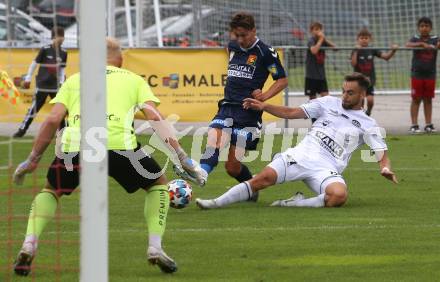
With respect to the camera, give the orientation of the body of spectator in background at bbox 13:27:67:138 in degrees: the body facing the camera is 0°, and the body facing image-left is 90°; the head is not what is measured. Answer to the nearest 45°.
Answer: approximately 315°

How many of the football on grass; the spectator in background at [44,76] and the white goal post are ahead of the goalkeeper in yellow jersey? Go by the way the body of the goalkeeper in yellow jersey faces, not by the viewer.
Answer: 2

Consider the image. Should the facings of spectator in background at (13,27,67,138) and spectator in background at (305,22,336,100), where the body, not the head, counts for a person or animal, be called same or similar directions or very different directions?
same or similar directions

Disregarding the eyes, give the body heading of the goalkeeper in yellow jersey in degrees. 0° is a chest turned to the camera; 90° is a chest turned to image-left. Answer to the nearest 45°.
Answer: approximately 180°

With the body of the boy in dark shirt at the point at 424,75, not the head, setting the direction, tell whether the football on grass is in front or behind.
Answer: in front

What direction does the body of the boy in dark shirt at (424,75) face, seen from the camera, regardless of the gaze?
toward the camera

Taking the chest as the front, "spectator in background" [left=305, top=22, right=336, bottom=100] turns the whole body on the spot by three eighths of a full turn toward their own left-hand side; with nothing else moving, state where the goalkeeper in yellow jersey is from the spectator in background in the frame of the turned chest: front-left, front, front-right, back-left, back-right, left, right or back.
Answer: back

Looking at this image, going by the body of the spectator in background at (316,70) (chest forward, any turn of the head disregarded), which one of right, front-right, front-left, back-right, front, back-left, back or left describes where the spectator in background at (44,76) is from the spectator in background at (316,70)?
right

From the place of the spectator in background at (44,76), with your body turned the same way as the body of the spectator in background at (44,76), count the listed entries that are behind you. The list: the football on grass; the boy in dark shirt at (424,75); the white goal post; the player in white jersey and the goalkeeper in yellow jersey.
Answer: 0

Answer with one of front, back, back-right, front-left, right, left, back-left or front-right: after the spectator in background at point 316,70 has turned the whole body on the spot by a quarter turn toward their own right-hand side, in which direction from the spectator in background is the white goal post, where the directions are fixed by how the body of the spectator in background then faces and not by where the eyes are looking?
front-left

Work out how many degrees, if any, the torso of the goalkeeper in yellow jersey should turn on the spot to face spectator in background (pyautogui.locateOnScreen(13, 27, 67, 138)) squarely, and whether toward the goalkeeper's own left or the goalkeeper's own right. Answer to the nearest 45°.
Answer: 0° — they already face them

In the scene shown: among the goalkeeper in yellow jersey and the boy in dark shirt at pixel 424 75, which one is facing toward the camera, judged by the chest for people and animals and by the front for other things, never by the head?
the boy in dark shirt

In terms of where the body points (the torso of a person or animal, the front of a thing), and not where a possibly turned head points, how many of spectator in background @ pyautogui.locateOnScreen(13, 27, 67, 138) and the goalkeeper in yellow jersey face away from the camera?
1

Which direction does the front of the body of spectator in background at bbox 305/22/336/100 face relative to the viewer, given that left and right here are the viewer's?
facing the viewer and to the right of the viewer

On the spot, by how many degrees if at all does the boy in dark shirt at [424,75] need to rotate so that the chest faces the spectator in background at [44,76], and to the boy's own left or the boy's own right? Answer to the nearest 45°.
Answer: approximately 45° to the boy's own right

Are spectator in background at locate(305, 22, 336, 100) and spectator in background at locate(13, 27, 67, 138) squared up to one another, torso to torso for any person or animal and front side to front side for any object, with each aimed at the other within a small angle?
no

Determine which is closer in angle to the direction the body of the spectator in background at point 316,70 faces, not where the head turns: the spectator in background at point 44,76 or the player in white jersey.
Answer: the player in white jersey
